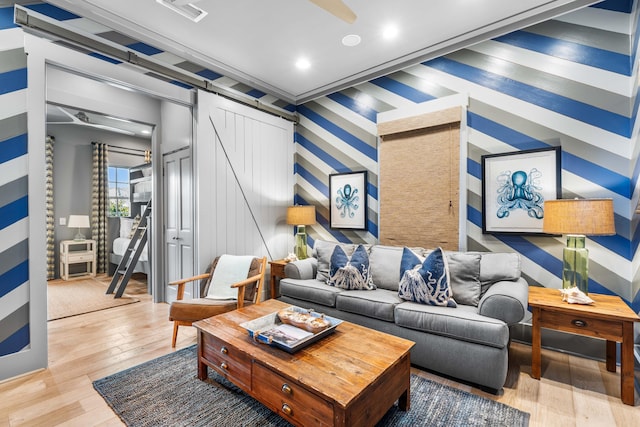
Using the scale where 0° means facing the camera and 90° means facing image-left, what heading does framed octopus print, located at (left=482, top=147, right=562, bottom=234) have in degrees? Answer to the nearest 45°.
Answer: approximately 45°

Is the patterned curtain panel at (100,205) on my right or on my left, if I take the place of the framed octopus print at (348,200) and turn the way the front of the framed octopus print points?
on my right

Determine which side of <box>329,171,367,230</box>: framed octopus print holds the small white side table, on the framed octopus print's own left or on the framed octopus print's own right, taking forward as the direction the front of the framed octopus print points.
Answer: on the framed octopus print's own right

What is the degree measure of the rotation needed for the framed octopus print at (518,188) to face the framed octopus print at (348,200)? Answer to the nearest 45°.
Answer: approximately 45° to its right

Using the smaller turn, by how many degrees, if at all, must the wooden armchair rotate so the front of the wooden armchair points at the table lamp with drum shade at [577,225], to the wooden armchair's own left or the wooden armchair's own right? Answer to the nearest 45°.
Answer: approximately 90° to the wooden armchair's own left

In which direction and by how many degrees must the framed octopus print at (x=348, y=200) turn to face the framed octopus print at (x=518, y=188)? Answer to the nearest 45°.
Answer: approximately 90° to its left

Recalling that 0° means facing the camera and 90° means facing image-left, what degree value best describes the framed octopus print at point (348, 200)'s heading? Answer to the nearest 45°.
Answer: approximately 45°

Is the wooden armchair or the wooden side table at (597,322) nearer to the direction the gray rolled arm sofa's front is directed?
the wooden armchair

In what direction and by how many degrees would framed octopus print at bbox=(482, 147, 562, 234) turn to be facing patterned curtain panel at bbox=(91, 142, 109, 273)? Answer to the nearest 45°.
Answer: approximately 45° to its right

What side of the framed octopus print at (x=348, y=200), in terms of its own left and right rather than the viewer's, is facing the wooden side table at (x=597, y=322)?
left

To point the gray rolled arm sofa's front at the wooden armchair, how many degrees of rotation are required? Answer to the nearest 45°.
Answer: approximately 45° to its right

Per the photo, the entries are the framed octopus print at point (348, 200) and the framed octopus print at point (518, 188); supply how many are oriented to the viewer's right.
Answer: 0
